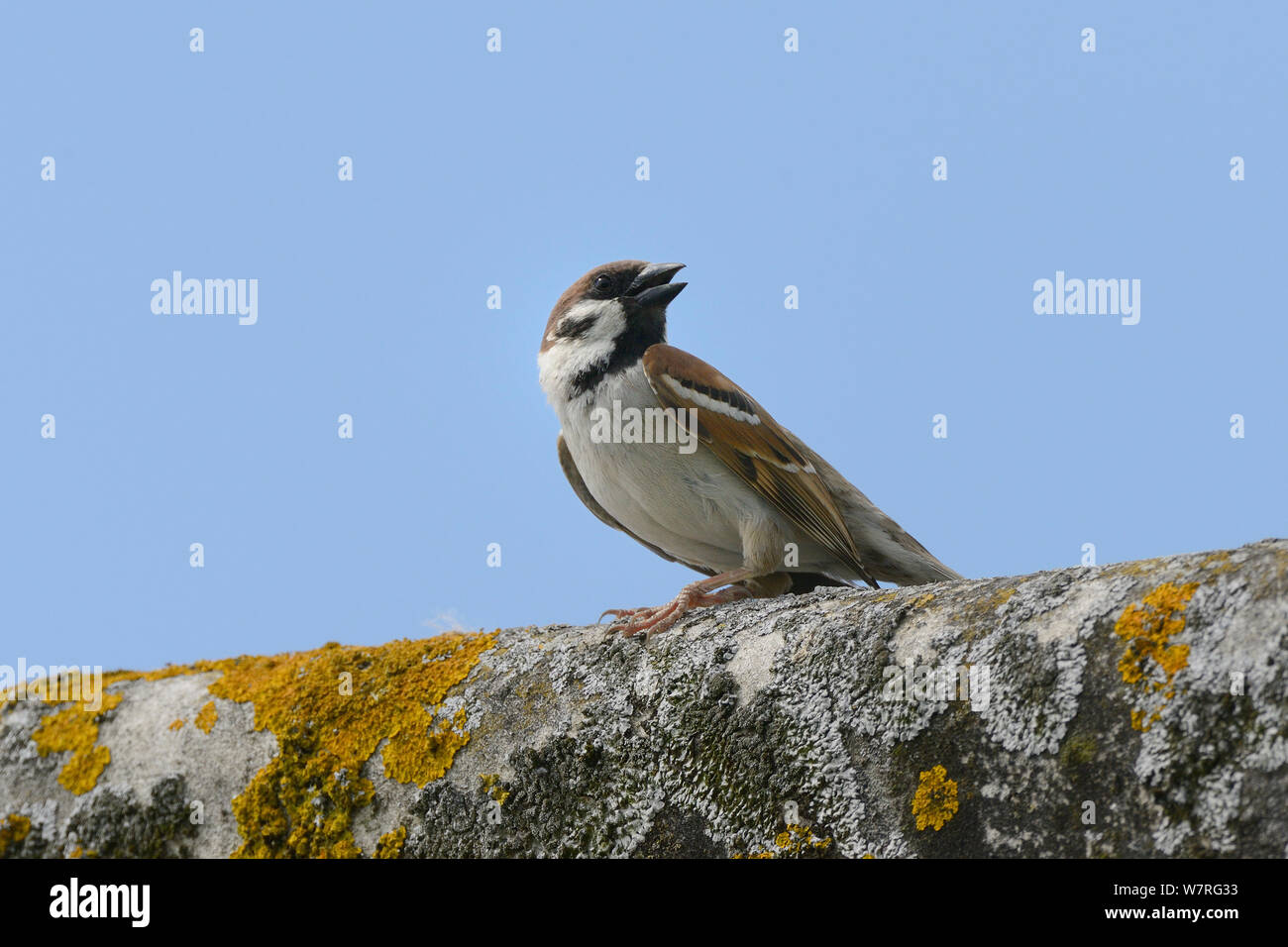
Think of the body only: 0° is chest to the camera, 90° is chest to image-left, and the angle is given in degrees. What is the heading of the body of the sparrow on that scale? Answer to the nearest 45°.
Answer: approximately 45°
